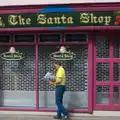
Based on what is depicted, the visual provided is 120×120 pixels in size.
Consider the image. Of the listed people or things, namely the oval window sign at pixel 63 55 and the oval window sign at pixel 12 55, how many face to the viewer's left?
0

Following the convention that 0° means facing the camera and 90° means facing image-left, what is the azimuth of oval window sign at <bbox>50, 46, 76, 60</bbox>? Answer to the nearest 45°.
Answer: approximately 0°

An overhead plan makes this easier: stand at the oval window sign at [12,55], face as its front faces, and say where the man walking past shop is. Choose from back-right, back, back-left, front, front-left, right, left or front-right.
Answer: front-left

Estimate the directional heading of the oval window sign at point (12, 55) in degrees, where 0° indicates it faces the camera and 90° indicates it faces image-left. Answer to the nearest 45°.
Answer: approximately 0°

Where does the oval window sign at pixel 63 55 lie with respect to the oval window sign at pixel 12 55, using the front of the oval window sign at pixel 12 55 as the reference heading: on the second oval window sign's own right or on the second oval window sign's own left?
on the second oval window sign's own left

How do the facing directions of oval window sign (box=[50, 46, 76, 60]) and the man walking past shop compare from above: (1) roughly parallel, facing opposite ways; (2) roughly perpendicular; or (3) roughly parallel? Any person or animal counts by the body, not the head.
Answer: roughly perpendicular

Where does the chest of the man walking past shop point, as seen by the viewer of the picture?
to the viewer's left

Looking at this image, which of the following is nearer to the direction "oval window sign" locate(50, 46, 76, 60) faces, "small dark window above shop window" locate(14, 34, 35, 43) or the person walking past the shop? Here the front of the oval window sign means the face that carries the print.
the person walking past the shop

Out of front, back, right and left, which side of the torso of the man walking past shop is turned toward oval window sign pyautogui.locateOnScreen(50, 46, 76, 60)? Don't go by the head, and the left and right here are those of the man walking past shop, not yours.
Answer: right

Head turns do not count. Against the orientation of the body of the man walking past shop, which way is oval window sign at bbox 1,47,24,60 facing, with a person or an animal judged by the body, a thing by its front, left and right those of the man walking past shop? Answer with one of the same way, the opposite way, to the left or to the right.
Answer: to the left
